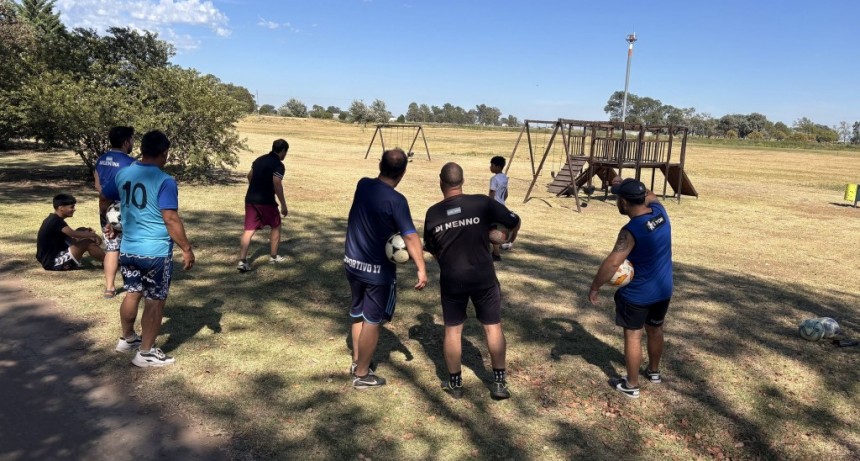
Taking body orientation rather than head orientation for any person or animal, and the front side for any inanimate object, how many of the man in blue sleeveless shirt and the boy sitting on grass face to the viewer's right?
1

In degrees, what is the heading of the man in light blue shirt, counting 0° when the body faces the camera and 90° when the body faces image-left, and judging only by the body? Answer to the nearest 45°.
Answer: approximately 225°

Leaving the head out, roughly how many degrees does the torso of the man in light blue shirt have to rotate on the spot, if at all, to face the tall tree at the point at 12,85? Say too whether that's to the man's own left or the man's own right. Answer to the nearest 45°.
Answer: approximately 45° to the man's own left

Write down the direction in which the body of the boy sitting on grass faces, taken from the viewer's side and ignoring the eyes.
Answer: to the viewer's right

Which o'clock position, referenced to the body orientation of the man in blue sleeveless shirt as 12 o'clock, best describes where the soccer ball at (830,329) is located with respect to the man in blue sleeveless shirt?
The soccer ball is roughly at 3 o'clock from the man in blue sleeveless shirt.

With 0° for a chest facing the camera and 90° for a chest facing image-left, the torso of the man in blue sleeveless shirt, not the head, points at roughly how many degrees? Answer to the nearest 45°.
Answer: approximately 135°

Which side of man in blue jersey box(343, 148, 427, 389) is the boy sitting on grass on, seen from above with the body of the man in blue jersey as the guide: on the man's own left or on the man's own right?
on the man's own left

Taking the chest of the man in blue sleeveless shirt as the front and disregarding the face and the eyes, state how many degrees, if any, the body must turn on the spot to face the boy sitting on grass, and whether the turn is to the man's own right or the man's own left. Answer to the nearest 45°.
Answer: approximately 45° to the man's own left

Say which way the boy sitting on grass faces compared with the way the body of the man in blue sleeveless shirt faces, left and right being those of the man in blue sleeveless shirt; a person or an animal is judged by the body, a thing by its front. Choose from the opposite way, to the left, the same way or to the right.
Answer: to the right
